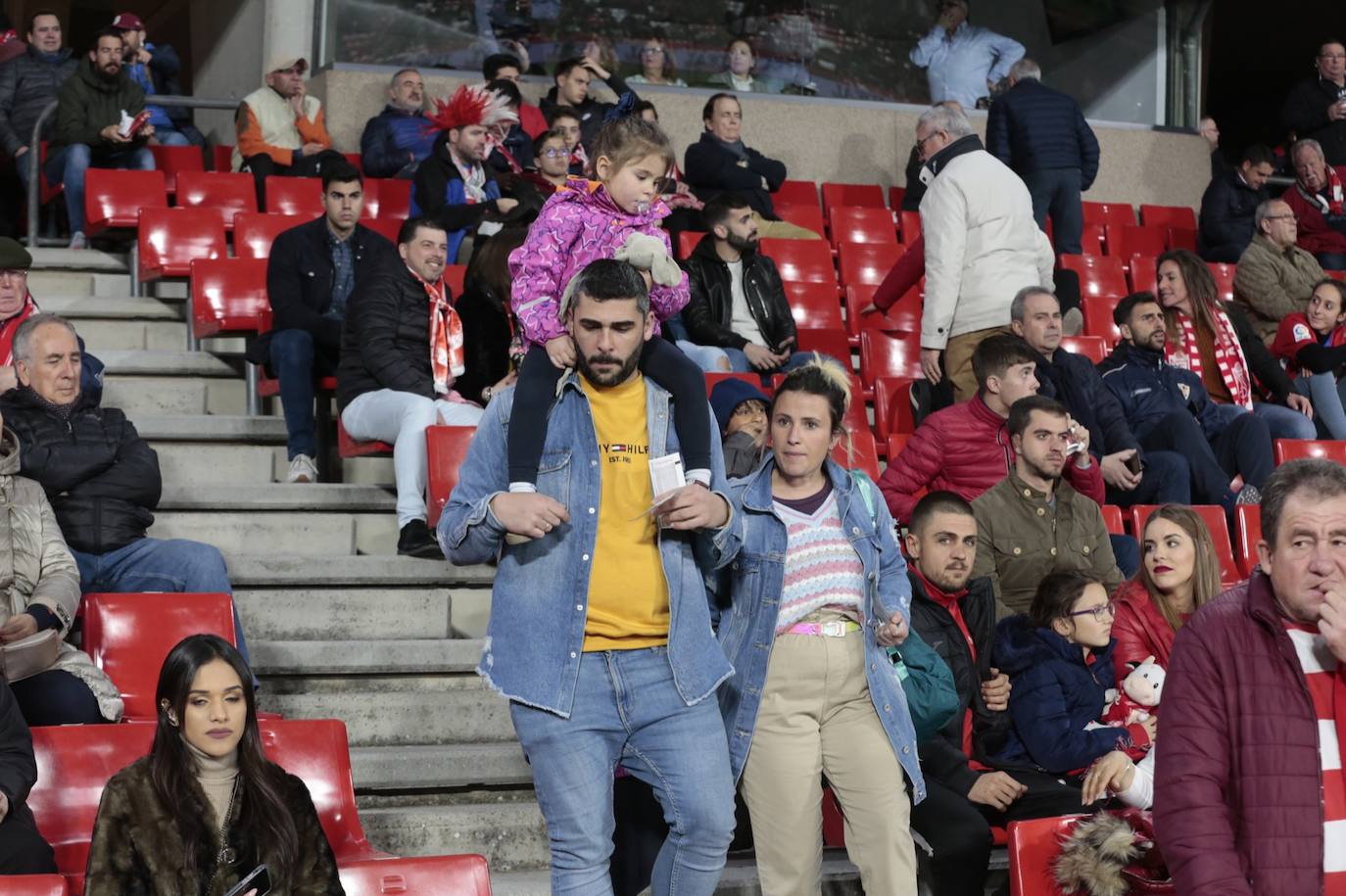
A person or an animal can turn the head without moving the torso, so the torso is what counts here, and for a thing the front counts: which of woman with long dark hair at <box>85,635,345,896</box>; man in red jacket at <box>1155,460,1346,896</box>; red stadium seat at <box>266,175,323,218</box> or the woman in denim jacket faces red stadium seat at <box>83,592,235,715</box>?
red stadium seat at <box>266,175,323,218</box>

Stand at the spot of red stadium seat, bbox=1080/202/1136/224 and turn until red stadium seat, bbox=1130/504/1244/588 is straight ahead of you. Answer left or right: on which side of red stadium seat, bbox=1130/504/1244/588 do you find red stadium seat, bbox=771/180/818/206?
right

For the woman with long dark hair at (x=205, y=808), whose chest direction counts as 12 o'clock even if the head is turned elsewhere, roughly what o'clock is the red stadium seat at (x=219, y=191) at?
The red stadium seat is roughly at 6 o'clock from the woman with long dark hair.

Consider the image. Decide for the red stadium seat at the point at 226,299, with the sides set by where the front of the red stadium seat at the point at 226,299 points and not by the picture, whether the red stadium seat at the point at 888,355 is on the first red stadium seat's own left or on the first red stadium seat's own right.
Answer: on the first red stadium seat's own left

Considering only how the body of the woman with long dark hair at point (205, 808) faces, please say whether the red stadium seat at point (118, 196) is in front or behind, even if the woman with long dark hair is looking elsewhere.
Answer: behind

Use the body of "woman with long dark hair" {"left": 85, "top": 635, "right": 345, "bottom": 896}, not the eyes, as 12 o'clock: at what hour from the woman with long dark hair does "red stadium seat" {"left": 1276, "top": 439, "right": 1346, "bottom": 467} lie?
The red stadium seat is roughly at 8 o'clock from the woman with long dark hair.

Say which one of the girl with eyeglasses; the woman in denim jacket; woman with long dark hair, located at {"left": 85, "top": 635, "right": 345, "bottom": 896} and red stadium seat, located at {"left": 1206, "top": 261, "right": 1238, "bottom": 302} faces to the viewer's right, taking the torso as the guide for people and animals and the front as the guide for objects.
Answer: the girl with eyeglasses

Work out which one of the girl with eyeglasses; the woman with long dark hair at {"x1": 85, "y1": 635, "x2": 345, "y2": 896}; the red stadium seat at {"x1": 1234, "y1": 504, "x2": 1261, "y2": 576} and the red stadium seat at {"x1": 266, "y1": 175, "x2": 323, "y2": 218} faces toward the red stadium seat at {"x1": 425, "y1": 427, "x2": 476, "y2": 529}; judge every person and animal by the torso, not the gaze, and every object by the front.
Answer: the red stadium seat at {"x1": 266, "y1": 175, "x2": 323, "y2": 218}

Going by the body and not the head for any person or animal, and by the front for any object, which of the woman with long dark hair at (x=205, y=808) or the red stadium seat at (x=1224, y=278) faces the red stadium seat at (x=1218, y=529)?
the red stadium seat at (x=1224, y=278)
